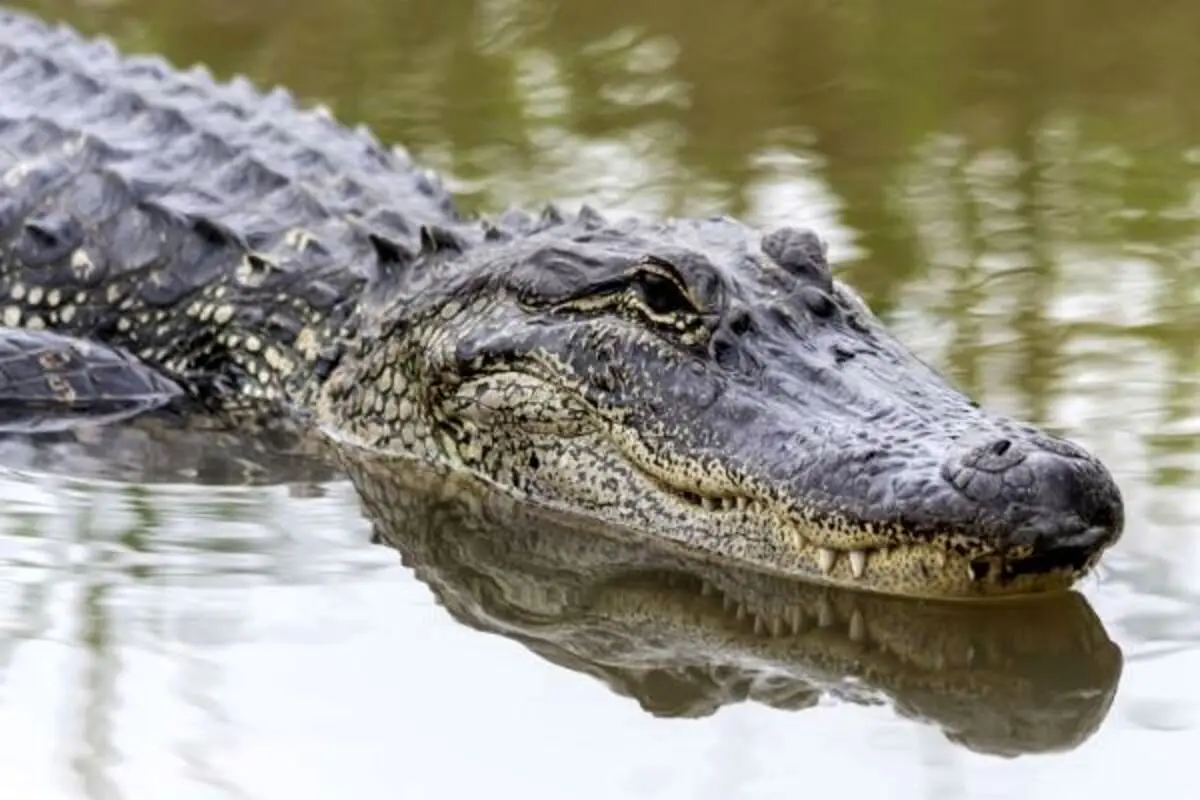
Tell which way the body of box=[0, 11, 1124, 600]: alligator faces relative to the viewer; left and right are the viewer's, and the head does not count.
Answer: facing the viewer and to the right of the viewer
